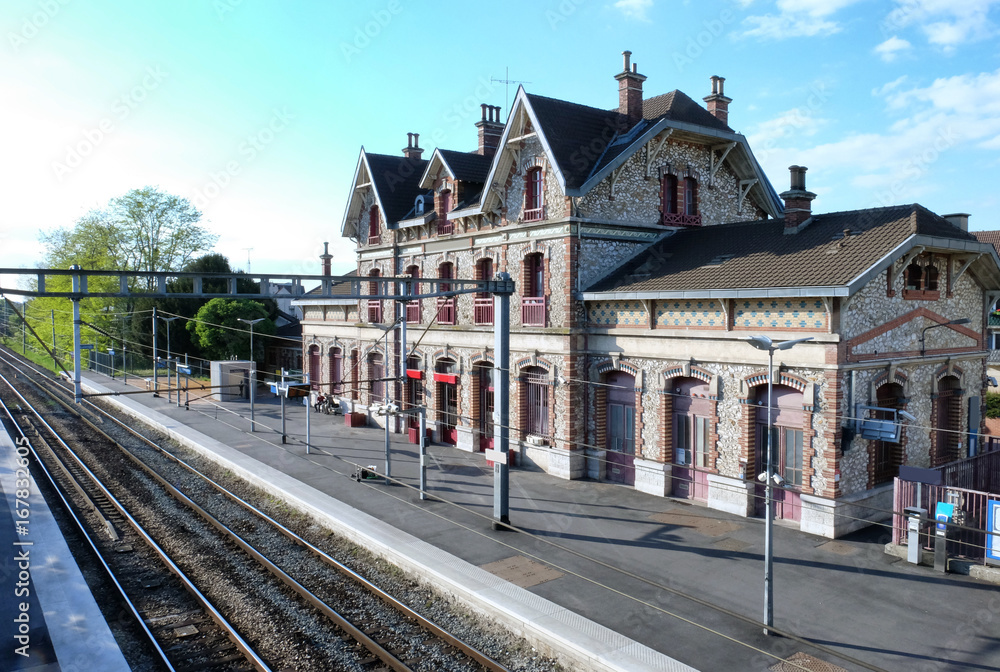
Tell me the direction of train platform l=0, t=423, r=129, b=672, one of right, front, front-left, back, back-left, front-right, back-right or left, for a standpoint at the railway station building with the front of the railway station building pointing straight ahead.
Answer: front

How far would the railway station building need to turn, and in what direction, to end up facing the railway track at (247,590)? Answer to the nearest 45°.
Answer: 0° — it already faces it

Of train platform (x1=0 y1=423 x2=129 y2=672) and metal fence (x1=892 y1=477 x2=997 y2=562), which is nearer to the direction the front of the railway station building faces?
the train platform

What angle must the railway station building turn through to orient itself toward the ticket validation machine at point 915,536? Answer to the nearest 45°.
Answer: approximately 90° to its left

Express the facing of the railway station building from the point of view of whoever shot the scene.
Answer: facing the viewer and to the left of the viewer

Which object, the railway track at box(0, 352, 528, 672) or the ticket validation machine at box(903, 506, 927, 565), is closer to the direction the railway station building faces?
the railway track

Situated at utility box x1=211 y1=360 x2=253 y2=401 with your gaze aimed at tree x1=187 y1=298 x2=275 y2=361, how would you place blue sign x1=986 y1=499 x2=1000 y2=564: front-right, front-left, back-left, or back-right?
back-right

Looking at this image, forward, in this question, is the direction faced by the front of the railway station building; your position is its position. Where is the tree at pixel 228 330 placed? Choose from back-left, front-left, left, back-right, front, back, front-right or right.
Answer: right

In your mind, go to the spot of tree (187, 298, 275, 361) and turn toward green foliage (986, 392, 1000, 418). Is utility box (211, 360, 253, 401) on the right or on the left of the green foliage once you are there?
right

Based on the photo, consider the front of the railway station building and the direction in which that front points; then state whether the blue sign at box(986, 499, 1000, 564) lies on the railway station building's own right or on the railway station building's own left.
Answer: on the railway station building's own left
